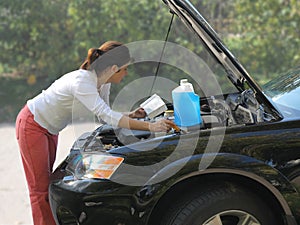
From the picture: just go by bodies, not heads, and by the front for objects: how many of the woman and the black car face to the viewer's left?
1

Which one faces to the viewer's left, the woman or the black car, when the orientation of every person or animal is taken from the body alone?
the black car

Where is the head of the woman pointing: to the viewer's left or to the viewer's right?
to the viewer's right

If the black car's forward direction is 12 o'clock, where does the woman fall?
The woman is roughly at 1 o'clock from the black car.

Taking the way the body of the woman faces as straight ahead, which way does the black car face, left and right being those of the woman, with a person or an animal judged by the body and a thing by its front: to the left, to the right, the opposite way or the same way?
the opposite way

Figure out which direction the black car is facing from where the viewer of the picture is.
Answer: facing to the left of the viewer

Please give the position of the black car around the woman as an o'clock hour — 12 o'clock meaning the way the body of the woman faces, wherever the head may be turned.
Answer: The black car is roughly at 1 o'clock from the woman.

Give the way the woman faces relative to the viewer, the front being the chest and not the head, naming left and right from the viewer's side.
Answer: facing to the right of the viewer
